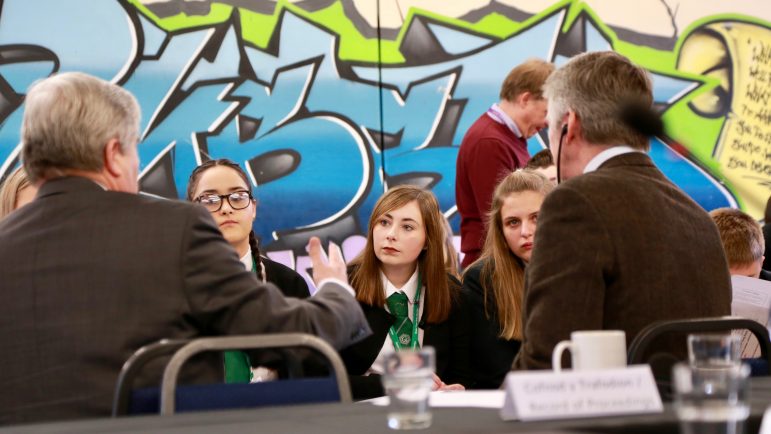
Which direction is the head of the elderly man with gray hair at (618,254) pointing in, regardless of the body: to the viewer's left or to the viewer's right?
to the viewer's left

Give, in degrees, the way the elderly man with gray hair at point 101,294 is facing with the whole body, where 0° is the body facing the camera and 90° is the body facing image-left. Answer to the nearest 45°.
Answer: approximately 225°

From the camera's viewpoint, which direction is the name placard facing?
toward the camera

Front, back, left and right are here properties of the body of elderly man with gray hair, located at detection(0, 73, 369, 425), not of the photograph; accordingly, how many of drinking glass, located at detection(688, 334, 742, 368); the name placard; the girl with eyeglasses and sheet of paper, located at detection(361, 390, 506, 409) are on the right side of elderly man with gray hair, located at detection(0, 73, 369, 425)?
3

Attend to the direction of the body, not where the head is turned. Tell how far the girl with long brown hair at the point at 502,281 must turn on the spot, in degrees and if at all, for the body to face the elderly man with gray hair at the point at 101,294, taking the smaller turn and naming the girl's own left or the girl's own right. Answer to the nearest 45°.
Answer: approximately 90° to the girl's own right

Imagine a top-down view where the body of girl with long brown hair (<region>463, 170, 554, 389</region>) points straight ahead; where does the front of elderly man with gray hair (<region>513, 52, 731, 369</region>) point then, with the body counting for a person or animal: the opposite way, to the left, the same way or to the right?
the opposite way

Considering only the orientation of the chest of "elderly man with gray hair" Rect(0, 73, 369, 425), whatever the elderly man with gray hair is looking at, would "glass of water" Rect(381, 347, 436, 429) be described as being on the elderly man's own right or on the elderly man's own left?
on the elderly man's own right

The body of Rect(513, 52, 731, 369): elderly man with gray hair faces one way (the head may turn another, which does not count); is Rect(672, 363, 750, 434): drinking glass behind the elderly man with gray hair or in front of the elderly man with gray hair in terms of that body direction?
behind

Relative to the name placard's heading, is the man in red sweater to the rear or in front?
to the rear

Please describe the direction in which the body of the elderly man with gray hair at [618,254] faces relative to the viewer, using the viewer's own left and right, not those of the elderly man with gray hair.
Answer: facing away from the viewer and to the left of the viewer

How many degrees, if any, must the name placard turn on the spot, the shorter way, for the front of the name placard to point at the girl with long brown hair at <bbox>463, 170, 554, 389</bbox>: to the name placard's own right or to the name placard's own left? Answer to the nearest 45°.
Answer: approximately 180°

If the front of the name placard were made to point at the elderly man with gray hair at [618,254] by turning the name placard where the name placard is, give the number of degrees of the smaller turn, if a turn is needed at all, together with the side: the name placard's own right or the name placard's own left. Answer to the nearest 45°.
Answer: approximately 180°

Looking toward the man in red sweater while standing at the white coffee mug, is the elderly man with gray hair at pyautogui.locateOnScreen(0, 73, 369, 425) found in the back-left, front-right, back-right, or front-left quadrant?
front-left

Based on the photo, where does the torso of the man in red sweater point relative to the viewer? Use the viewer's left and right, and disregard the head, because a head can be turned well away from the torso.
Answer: facing to the right of the viewer

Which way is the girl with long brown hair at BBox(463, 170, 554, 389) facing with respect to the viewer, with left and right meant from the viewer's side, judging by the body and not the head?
facing the viewer and to the right of the viewer
